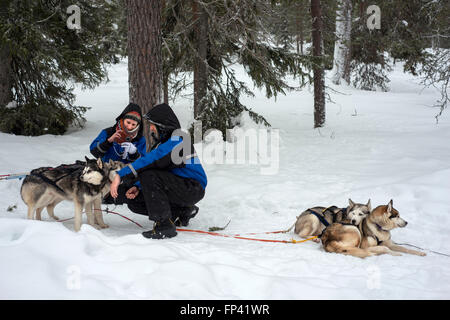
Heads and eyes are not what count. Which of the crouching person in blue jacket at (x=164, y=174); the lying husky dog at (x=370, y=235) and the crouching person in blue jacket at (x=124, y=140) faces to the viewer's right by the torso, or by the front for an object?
the lying husky dog

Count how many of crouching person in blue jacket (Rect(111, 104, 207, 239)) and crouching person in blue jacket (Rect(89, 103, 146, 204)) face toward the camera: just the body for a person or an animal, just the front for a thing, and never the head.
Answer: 1

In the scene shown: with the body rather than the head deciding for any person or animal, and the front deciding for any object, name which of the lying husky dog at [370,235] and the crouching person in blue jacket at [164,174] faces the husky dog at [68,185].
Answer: the crouching person in blue jacket

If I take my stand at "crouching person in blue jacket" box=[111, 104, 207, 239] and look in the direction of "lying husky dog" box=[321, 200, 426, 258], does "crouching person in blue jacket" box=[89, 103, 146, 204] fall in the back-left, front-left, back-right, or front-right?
back-left

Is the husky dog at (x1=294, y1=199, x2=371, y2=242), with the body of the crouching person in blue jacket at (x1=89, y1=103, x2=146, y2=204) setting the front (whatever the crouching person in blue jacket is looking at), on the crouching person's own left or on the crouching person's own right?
on the crouching person's own left

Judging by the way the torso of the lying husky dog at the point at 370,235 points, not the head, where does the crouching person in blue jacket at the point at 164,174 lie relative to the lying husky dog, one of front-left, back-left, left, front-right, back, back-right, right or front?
back

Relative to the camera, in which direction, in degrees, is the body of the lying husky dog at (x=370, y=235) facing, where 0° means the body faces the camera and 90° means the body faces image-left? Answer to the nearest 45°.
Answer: approximately 270°

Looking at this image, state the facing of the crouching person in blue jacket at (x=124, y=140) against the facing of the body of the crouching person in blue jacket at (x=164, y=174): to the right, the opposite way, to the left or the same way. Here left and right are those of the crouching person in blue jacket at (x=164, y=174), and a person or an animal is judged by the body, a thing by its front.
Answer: to the left

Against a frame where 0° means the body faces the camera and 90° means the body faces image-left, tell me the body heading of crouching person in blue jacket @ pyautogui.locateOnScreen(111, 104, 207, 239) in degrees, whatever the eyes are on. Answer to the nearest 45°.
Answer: approximately 90°

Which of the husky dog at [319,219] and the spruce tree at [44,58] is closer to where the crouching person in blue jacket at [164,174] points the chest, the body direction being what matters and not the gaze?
the spruce tree

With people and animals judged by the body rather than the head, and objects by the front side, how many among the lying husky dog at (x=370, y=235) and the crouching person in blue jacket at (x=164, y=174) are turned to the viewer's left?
1
